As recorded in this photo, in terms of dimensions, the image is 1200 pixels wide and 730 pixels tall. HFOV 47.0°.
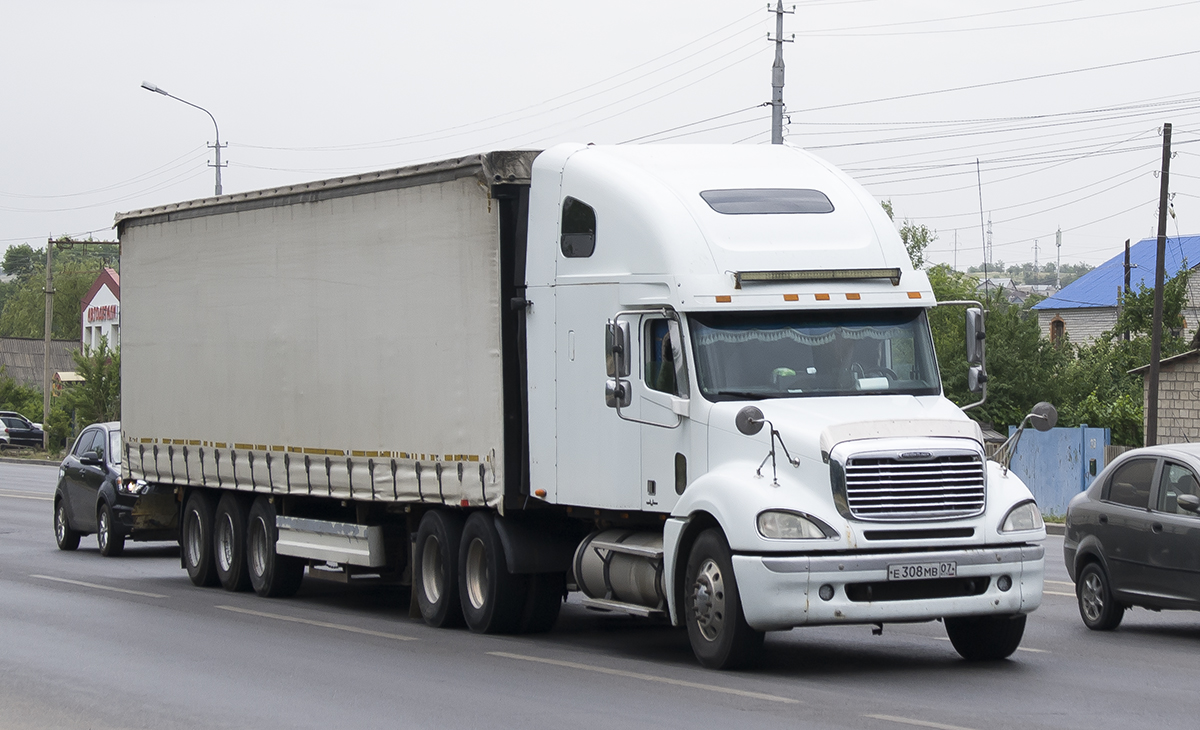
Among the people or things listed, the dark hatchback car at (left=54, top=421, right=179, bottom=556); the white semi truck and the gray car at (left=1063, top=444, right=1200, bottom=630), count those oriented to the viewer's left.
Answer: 0

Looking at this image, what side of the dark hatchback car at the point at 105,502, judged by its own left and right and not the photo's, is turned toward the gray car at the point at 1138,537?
front

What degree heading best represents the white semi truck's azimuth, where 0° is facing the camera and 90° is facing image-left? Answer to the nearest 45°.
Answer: approximately 315°

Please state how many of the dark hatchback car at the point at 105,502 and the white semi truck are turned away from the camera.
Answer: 0

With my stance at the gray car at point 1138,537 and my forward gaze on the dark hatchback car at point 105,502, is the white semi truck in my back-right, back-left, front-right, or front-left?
front-left

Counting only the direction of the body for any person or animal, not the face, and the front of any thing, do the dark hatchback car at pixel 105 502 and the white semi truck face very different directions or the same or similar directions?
same or similar directions

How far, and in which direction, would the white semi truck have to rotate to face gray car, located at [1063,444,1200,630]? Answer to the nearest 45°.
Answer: approximately 45° to its left

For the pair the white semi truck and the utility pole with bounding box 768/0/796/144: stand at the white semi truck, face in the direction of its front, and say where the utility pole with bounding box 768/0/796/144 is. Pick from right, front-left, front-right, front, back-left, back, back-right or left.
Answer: back-left

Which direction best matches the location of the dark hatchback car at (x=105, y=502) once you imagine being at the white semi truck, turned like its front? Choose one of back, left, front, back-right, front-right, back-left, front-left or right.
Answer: back

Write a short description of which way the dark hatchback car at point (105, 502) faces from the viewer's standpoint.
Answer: facing the viewer and to the right of the viewer

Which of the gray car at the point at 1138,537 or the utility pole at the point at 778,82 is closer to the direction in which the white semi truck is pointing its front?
the gray car
